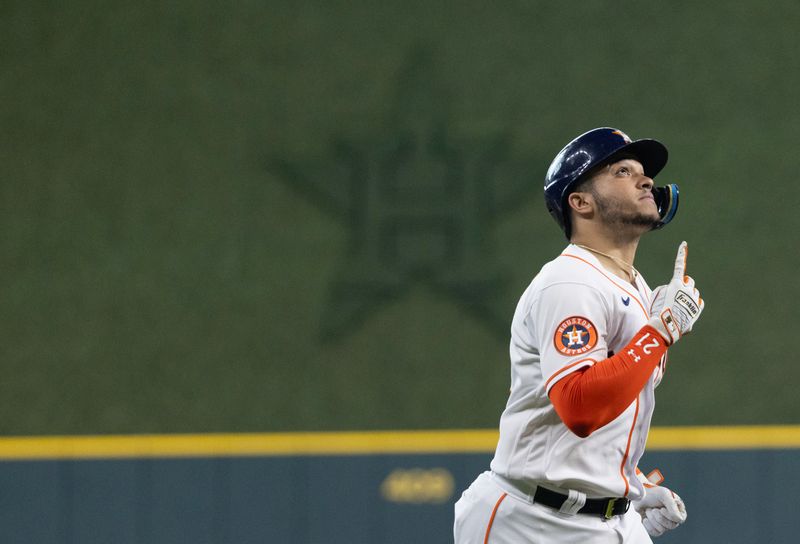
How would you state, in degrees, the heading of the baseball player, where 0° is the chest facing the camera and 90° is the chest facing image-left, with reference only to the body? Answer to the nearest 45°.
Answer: approximately 315°
